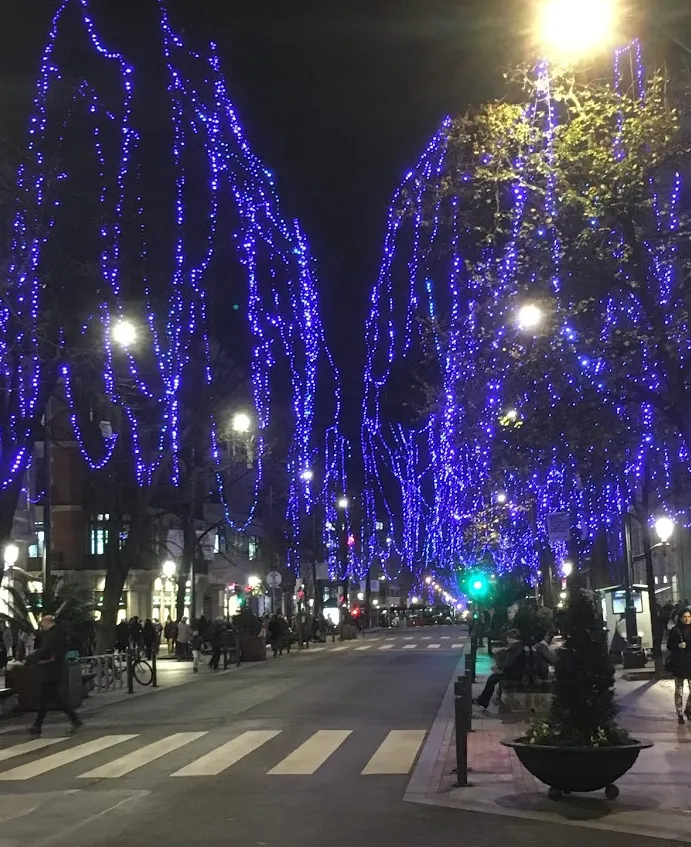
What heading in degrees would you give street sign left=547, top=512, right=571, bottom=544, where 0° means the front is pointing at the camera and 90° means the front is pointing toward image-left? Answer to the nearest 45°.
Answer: approximately 0°

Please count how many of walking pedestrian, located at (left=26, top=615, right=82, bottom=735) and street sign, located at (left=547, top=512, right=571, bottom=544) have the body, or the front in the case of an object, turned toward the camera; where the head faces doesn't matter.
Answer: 1

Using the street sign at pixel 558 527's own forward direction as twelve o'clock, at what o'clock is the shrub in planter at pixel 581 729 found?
The shrub in planter is roughly at 12 o'clock from the street sign.

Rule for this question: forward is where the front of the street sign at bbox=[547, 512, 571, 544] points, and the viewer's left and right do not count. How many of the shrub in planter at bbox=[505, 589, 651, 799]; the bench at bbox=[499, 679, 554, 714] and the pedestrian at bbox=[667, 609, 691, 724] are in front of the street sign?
3

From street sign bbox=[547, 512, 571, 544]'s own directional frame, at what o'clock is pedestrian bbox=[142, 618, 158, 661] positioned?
The pedestrian is roughly at 4 o'clock from the street sign.

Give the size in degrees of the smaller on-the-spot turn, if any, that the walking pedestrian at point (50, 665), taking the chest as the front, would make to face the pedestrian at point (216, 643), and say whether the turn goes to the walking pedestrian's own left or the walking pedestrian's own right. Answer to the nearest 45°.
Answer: approximately 90° to the walking pedestrian's own right

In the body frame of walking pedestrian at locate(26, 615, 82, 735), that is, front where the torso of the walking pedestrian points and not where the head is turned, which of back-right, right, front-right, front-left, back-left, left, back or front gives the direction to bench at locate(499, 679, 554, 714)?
back

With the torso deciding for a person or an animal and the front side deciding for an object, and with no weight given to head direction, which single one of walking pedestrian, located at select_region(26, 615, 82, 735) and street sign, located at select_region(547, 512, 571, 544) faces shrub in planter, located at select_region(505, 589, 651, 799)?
the street sign

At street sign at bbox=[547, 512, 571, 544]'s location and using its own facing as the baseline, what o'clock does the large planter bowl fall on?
The large planter bowl is roughly at 12 o'clock from the street sign.

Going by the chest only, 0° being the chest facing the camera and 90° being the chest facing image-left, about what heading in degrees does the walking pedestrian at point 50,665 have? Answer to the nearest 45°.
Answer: approximately 90°
